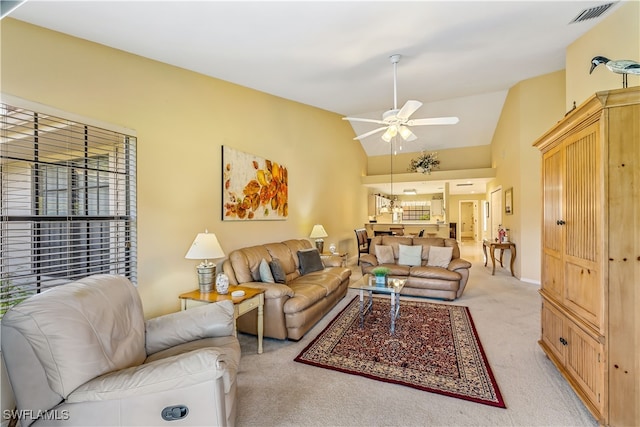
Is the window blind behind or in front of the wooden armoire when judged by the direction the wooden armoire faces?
in front

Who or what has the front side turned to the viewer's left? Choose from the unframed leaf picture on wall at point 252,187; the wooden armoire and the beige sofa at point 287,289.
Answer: the wooden armoire

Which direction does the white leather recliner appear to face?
to the viewer's right

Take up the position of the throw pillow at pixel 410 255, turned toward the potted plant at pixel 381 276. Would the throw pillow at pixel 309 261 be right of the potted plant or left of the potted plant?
right

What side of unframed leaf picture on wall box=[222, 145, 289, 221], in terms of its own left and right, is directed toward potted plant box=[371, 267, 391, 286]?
front

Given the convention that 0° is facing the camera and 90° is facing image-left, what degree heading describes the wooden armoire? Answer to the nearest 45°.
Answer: approximately 90°

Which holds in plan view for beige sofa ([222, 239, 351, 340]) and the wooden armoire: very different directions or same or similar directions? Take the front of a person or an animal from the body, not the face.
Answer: very different directions

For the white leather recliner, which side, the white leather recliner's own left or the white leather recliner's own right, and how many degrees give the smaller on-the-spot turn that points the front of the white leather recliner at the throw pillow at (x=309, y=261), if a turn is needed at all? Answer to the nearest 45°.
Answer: approximately 45° to the white leather recliner's own left

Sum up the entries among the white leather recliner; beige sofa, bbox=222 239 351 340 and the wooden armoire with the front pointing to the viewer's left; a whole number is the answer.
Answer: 1

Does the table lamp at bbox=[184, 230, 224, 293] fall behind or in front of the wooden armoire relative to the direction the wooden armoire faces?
in front

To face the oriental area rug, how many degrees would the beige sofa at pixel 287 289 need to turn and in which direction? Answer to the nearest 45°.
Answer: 0° — it already faces it

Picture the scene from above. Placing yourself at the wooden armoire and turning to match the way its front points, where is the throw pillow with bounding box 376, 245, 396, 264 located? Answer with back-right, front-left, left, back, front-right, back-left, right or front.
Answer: front-right

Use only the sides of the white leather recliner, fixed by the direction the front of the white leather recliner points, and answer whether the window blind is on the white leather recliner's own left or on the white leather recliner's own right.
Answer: on the white leather recliner's own left

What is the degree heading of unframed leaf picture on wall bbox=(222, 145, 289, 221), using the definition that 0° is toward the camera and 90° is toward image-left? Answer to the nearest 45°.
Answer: approximately 315°
